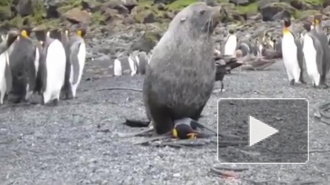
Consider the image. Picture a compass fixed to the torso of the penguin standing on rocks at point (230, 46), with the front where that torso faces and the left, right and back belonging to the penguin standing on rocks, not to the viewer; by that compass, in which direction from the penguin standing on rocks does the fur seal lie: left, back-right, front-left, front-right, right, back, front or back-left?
front

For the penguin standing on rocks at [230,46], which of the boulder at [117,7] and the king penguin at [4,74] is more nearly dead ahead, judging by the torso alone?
the king penguin

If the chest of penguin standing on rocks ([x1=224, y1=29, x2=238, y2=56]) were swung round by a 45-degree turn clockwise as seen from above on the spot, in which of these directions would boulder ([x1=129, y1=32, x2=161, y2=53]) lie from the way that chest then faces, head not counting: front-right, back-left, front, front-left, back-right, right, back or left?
right

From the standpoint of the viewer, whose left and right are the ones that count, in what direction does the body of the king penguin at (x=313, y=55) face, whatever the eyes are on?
facing the viewer and to the left of the viewer

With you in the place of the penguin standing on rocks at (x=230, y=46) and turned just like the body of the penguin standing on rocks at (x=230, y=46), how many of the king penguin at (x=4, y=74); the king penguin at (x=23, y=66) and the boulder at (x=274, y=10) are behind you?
1

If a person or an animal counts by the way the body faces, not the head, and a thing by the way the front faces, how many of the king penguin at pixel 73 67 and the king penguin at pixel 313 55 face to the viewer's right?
1

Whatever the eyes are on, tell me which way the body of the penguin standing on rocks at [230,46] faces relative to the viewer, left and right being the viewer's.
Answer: facing the viewer

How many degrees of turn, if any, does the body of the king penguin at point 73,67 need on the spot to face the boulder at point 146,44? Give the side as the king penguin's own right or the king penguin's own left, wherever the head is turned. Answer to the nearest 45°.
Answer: approximately 90° to the king penguin's own left

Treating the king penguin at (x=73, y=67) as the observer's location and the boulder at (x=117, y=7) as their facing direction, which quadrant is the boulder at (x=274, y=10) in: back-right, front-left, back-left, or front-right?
front-right
